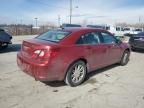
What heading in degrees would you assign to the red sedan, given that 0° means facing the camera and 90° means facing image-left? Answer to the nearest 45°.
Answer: approximately 225°
